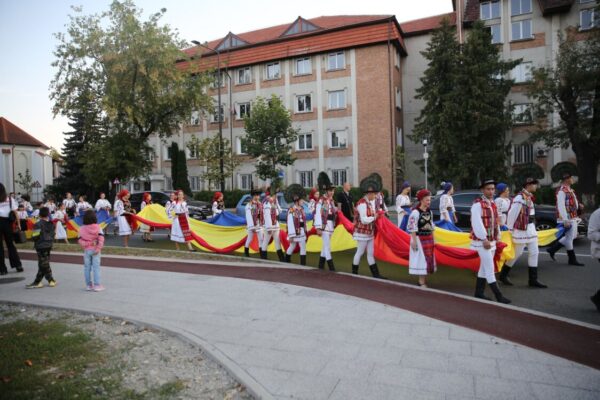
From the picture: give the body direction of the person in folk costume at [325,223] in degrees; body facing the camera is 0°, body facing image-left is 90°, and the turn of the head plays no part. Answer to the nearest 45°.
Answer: approximately 315°

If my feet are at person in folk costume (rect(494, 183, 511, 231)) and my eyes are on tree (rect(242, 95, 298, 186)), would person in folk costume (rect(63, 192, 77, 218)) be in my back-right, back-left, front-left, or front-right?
front-left

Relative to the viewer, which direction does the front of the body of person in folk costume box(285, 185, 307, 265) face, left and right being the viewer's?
facing the viewer and to the right of the viewer

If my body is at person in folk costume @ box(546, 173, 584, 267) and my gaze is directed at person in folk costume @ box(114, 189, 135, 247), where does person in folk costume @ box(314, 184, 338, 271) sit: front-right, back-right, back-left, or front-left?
front-left

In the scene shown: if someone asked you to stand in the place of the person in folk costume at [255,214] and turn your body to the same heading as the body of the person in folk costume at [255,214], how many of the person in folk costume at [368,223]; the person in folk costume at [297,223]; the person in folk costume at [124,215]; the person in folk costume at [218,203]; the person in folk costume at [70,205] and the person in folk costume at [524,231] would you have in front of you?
3

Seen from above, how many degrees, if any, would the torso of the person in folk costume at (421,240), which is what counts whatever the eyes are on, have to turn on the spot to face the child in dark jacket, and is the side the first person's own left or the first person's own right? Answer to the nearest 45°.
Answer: approximately 135° to the first person's own right

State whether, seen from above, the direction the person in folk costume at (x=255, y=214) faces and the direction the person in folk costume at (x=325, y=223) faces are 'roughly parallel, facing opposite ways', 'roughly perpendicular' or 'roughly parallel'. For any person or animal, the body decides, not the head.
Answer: roughly parallel
